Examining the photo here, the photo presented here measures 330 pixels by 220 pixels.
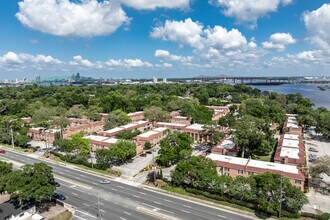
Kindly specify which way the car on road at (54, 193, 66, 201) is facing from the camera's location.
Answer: facing the viewer and to the right of the viewer
